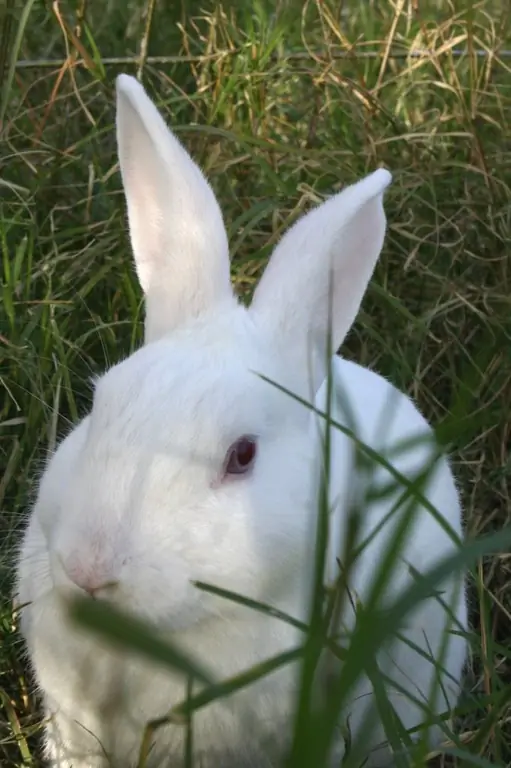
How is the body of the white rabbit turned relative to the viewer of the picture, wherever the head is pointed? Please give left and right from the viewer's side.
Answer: facing the viewer and to the left of the viewer
